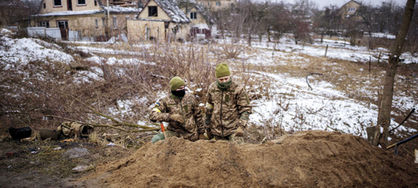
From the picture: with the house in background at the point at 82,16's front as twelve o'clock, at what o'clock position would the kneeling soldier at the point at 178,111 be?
The kneeling soldier is roughly at 12 o'clock from the house in background.

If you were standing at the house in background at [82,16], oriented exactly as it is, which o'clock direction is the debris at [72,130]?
The debris is roughly at 12 o'clock from the house in background.

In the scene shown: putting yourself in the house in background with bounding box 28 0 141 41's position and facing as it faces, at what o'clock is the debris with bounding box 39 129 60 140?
The debris is roughly at 12 o'clock from the house in background.

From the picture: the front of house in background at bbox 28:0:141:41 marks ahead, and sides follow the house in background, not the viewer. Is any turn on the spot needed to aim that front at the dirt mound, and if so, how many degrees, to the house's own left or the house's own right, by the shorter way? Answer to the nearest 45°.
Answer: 0° — it already faces it

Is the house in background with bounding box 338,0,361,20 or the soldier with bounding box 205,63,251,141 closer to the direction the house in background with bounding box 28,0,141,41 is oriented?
the soldier

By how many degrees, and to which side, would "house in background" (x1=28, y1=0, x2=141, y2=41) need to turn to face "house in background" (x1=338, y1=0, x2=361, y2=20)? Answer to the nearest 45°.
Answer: approximately 90° to its left

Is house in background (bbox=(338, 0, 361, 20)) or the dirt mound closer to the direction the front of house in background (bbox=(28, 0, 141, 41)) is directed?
the dirt mound

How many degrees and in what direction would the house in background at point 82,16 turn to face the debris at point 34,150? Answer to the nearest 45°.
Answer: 0° — it already faces it

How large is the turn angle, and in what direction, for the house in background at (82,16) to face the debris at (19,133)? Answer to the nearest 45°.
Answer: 0° — it already faces it

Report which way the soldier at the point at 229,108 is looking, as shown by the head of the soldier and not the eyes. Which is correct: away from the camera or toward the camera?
toward the camera

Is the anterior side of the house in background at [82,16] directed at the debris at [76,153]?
yes

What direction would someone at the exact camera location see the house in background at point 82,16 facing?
facing the viewer

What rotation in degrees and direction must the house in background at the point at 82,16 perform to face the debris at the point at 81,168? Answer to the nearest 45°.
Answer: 0° — it already faces it
